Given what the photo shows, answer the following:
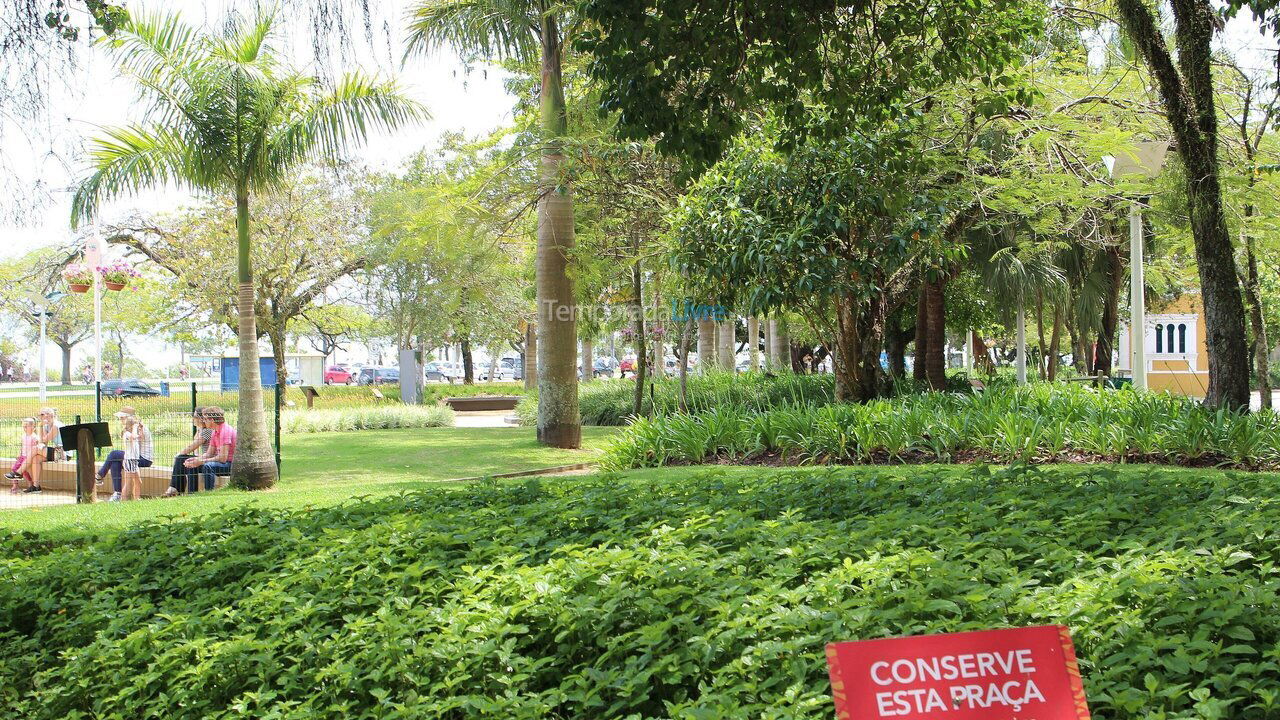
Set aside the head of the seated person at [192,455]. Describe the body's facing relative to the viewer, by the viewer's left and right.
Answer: facing to the left of the viewer

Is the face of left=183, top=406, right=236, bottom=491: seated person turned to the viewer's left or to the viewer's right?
to the viewer's left

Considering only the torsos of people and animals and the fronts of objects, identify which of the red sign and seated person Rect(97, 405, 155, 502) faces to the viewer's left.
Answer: the seated person

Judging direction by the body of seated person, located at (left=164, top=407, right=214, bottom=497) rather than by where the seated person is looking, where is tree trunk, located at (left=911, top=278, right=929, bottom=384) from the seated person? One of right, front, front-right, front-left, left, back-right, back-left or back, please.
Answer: back

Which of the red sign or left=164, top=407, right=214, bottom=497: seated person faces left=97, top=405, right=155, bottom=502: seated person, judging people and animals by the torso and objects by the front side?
left=164, top=407, right=214, bottom=497: seated person

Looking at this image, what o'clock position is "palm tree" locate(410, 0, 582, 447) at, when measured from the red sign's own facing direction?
The palm tree is roughly at 5 o'clock from the red sign.

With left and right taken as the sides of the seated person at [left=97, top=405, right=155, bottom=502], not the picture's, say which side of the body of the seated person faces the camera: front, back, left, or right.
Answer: left
